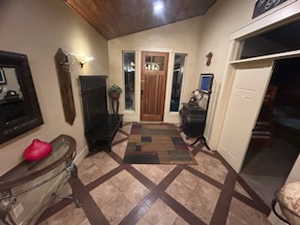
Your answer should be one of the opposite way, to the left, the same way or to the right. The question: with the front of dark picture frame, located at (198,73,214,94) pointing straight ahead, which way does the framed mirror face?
the opposite way

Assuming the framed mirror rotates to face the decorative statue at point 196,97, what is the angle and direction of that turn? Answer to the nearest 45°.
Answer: approximately 45° to its left

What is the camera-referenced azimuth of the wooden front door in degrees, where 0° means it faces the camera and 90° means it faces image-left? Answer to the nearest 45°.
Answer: approximately 0°

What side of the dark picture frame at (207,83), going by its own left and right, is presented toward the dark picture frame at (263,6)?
left

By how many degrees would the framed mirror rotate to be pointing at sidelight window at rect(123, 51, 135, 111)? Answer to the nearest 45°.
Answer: approximately 90° to its left

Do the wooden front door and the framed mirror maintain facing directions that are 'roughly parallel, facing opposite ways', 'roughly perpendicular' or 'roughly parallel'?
roughly perpendicular

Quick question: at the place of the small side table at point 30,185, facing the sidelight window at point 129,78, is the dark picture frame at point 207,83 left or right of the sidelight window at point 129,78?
right
